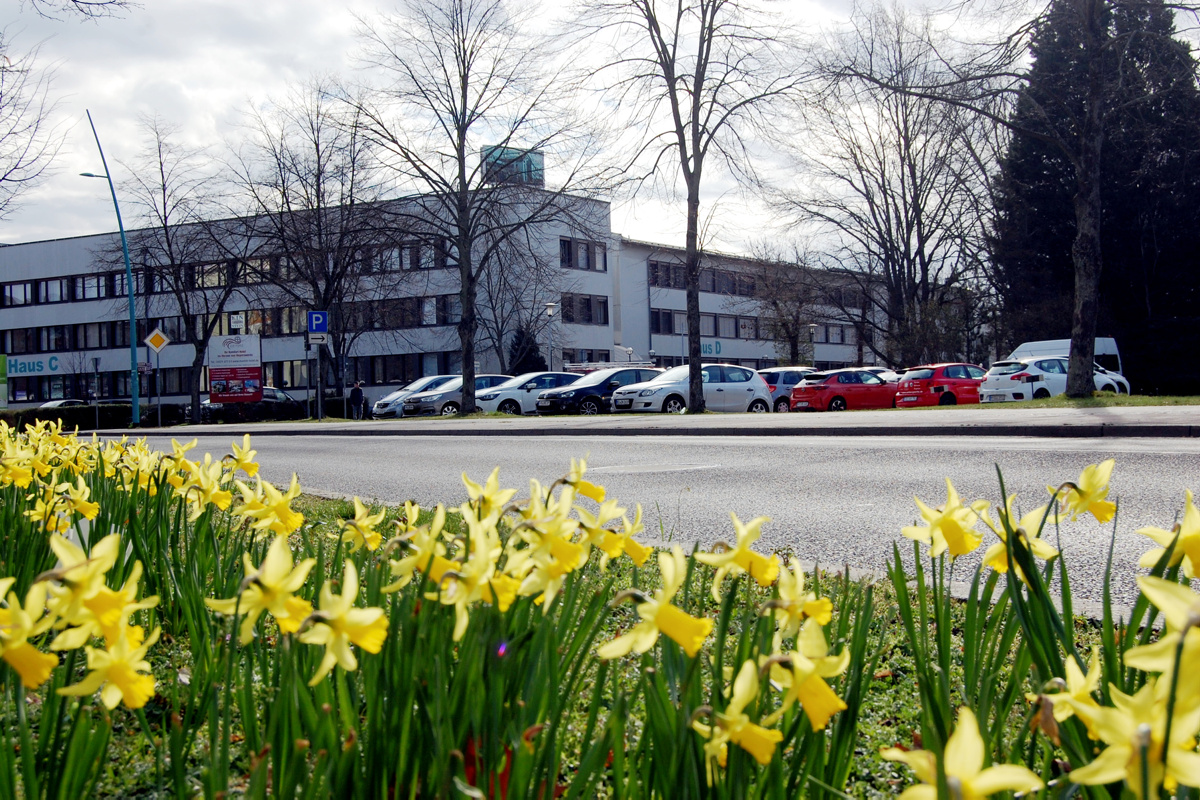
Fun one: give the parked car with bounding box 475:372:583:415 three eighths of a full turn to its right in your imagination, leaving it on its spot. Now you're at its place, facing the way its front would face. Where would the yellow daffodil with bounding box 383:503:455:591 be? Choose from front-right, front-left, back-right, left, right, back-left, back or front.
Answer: back

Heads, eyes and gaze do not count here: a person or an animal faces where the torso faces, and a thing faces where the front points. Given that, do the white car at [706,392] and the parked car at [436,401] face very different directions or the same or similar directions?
same or similar directions

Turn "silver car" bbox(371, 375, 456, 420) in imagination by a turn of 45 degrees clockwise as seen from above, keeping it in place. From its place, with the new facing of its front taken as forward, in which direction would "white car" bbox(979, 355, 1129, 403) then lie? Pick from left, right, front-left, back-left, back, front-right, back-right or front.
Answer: back-left

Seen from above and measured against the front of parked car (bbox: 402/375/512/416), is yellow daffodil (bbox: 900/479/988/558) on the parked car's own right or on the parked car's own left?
on the parked car's own left

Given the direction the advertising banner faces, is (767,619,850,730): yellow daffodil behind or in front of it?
in front

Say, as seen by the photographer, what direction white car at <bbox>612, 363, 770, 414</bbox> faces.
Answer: facing the viewer and to the left of the viewer

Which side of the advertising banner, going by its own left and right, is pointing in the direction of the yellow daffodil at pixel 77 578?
front

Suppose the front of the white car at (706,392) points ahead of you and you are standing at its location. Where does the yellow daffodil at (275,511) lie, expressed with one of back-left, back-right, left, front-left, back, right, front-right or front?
front-left

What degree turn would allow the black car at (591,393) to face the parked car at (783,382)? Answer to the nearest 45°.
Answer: approximately 180°

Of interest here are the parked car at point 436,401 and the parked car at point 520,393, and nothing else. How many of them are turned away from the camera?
0

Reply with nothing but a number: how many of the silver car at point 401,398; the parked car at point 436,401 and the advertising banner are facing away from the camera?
0

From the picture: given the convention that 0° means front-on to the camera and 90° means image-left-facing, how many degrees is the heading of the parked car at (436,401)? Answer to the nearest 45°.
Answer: approximately 45°

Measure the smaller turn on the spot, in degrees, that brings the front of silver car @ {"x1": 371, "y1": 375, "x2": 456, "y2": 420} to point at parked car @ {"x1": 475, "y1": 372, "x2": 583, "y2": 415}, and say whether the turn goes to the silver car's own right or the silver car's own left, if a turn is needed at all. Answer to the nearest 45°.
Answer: approximately 90° to the silver car's own left

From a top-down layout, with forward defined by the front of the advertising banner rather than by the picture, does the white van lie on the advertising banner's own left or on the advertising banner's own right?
on the advertising banner's own left

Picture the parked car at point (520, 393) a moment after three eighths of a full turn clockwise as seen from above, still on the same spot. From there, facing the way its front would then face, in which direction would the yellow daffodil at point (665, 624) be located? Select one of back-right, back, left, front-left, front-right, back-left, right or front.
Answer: back

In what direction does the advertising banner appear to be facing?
toward the camera
